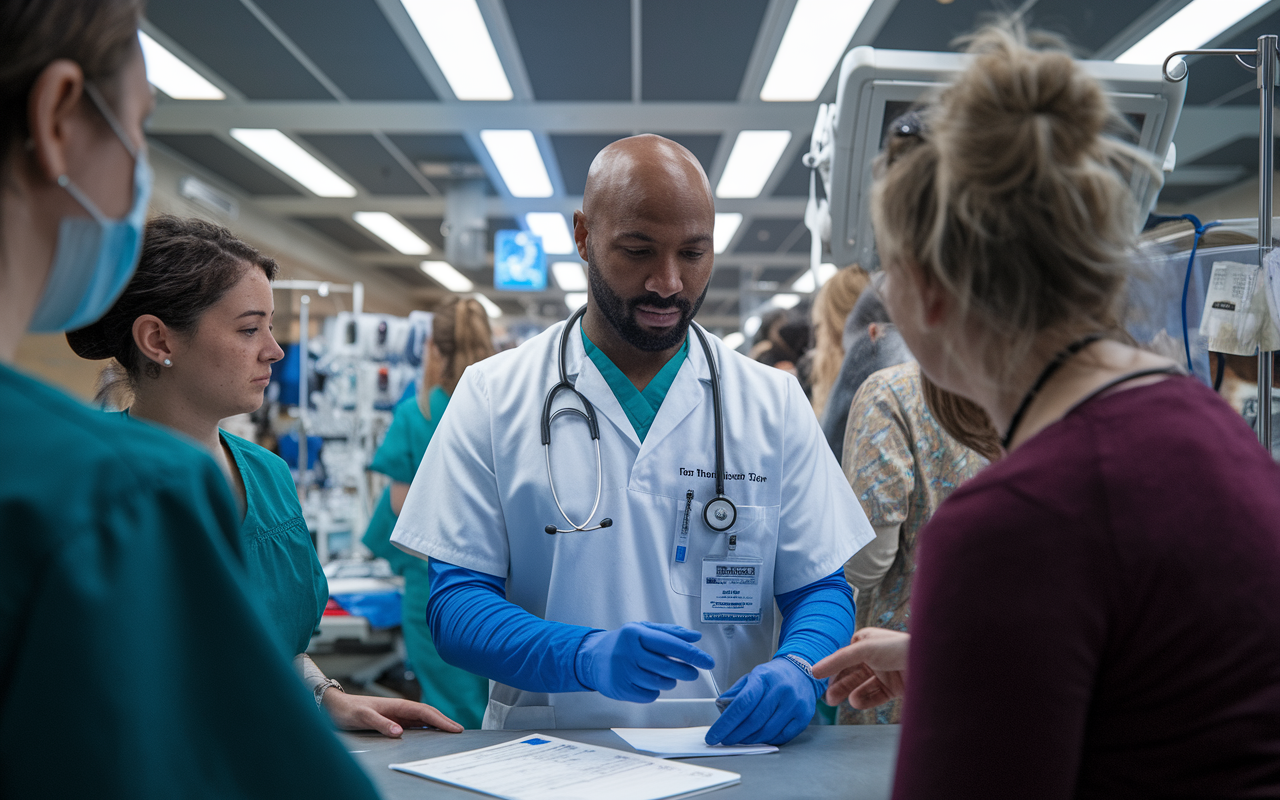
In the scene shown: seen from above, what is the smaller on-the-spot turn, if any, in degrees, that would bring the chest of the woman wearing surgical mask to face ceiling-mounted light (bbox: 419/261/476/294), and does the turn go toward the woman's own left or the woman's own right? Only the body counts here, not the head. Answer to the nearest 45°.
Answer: approximately 45° to the woman's own left

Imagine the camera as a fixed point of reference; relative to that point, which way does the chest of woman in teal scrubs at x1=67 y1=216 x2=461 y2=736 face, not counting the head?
to the viewer's right

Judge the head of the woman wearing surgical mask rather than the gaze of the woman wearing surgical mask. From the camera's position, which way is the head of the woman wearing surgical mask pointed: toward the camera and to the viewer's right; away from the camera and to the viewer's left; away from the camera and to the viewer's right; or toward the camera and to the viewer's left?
away from the camera and to the viewer's right

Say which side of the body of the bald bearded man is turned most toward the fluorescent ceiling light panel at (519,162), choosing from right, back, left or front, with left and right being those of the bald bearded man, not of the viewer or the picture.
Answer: back

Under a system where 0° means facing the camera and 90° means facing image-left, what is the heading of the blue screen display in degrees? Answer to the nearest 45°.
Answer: approximately 0°

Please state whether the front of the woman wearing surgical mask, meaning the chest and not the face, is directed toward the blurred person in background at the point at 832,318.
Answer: yes

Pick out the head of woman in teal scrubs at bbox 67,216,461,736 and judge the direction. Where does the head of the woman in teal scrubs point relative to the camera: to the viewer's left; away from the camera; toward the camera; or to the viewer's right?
to the viewer's right
